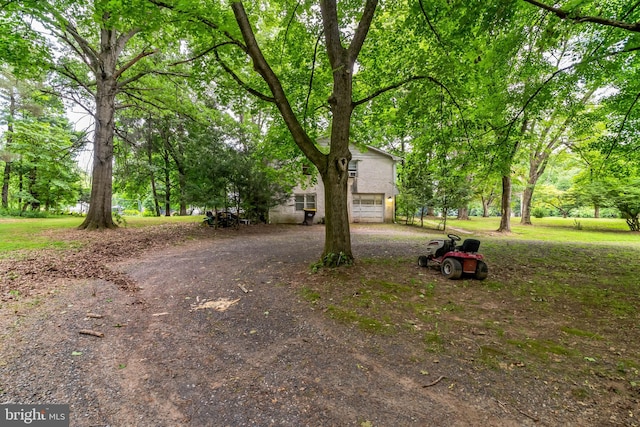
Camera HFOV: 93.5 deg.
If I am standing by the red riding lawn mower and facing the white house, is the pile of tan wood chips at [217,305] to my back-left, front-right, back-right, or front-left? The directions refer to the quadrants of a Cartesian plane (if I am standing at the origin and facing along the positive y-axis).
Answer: back-left

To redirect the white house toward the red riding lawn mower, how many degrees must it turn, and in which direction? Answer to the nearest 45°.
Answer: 0° — it already faces it

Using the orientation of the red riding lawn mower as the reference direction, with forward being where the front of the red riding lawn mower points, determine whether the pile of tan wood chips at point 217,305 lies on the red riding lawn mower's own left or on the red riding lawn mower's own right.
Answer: on the red riding lawn mower's own left

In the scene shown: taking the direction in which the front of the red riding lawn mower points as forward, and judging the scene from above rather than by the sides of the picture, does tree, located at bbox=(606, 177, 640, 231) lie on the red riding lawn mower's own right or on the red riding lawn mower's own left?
on the red riding lawn mower's own right

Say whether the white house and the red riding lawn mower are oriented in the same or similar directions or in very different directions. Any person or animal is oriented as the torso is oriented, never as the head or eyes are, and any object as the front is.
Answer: very different directions

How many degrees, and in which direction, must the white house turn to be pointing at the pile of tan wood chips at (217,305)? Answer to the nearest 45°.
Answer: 0° — it already faces it

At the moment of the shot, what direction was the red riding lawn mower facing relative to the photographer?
facing away from the viewer and to the left of the viewer

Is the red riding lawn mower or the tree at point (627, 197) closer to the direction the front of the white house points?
the red riding lawn mower

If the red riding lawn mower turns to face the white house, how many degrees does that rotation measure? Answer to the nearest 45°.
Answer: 0° — it already faces it

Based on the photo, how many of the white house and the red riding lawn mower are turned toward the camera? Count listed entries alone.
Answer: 1

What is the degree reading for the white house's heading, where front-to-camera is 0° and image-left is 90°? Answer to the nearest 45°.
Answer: approximately 0°
